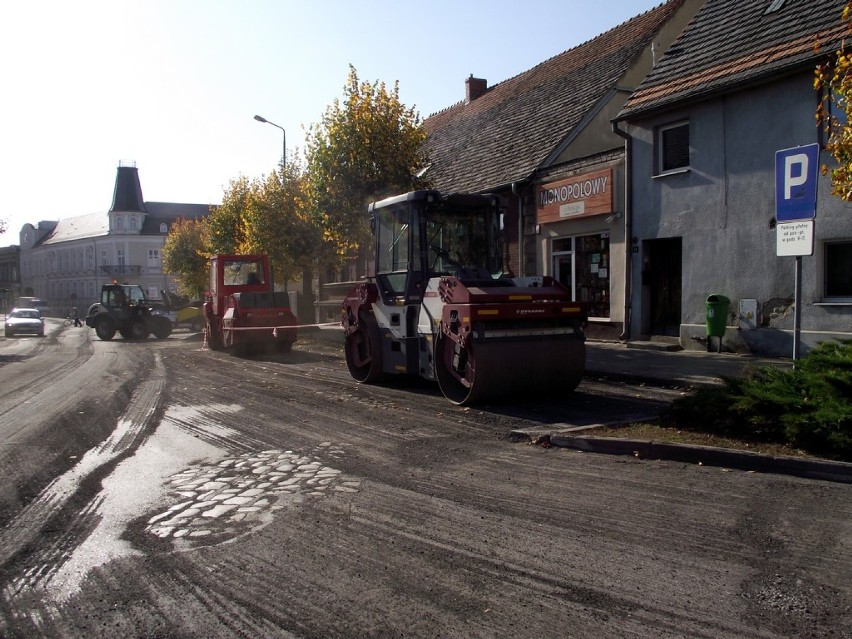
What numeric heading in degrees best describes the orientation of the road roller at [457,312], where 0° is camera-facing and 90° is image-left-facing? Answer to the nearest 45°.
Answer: approximately 315°

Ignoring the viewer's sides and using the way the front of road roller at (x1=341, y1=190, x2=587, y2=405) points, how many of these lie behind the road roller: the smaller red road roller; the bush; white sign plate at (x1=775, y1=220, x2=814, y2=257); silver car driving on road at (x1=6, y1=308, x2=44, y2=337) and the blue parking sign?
2

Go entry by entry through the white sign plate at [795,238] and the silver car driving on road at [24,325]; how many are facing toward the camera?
2

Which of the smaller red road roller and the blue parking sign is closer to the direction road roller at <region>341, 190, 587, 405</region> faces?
the blue parking sign

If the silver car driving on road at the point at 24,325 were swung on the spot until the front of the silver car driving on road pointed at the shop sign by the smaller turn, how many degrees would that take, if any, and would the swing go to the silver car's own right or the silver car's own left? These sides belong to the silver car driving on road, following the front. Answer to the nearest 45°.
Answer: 0° — it already faces it

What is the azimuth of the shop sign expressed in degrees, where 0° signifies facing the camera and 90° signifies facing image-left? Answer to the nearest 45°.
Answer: approximately 45°

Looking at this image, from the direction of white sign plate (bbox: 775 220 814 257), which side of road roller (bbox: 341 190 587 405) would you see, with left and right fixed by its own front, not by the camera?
front

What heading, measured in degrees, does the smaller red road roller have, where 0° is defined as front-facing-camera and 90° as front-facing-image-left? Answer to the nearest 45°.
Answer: approximately 315°

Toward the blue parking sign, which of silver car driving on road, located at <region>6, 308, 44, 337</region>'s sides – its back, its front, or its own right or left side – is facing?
front

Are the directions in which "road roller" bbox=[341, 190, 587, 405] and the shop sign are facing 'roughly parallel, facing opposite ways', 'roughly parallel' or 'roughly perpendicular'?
roughly perpendicular
